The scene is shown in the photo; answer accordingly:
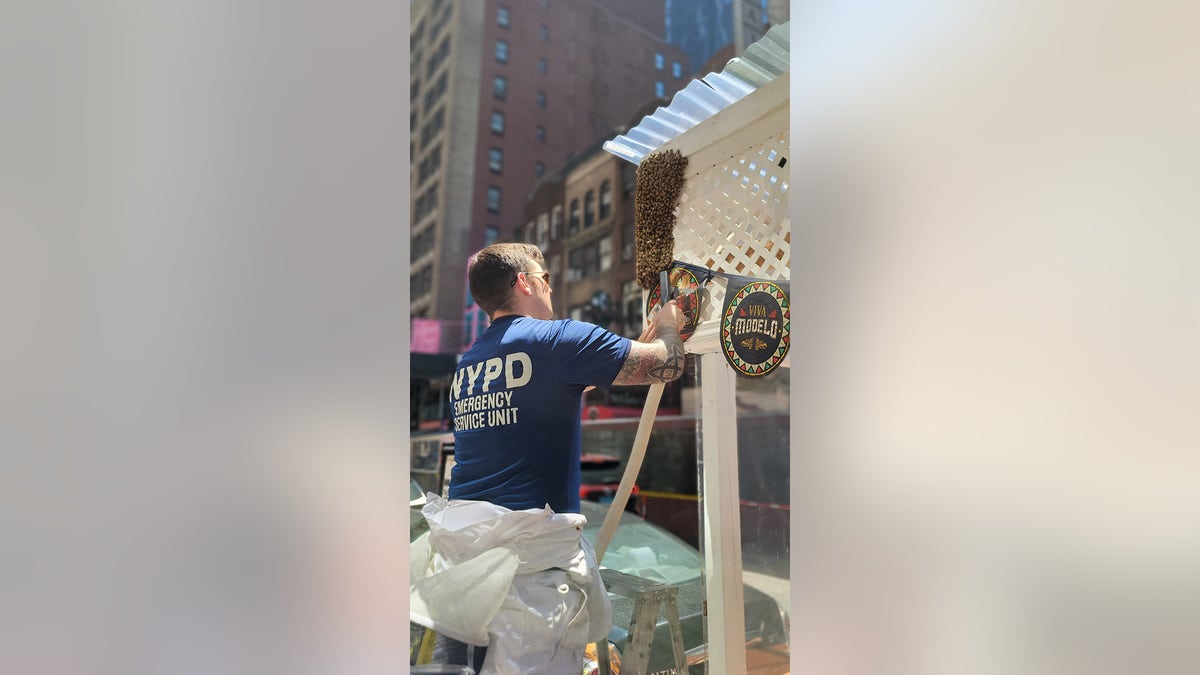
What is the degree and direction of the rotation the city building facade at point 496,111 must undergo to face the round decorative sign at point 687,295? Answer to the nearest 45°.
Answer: approximately 45° to its left

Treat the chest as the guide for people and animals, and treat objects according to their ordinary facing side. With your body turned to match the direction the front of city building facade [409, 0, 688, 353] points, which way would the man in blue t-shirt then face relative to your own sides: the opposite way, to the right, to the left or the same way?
the opposite way

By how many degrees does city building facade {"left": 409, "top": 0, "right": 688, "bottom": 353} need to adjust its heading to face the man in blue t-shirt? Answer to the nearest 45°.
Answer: approximately 45° to its left

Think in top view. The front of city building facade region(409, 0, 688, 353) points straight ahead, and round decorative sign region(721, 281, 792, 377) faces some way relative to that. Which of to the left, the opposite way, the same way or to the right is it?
the same way

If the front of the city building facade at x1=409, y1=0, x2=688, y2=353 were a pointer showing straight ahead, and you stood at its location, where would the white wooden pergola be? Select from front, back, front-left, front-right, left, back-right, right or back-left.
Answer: front-left

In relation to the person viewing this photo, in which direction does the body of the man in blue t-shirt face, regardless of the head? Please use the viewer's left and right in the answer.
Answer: facing away from the viewer and to the right of the viewer

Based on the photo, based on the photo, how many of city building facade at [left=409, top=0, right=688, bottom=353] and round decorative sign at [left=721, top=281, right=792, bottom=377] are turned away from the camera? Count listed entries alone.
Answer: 0

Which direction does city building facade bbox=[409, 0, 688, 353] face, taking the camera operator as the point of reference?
facing the viewer and to the left of the viewer

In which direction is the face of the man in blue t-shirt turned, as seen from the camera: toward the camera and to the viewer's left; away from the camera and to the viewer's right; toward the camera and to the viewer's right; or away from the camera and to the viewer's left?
away from the camera and to the viewer's right

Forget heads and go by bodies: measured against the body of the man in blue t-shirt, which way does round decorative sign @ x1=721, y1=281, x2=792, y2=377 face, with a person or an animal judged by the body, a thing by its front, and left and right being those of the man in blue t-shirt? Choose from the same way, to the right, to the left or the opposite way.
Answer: the opposite way

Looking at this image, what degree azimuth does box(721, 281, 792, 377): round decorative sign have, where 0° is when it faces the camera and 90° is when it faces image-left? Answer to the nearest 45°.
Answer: approximately 45°
